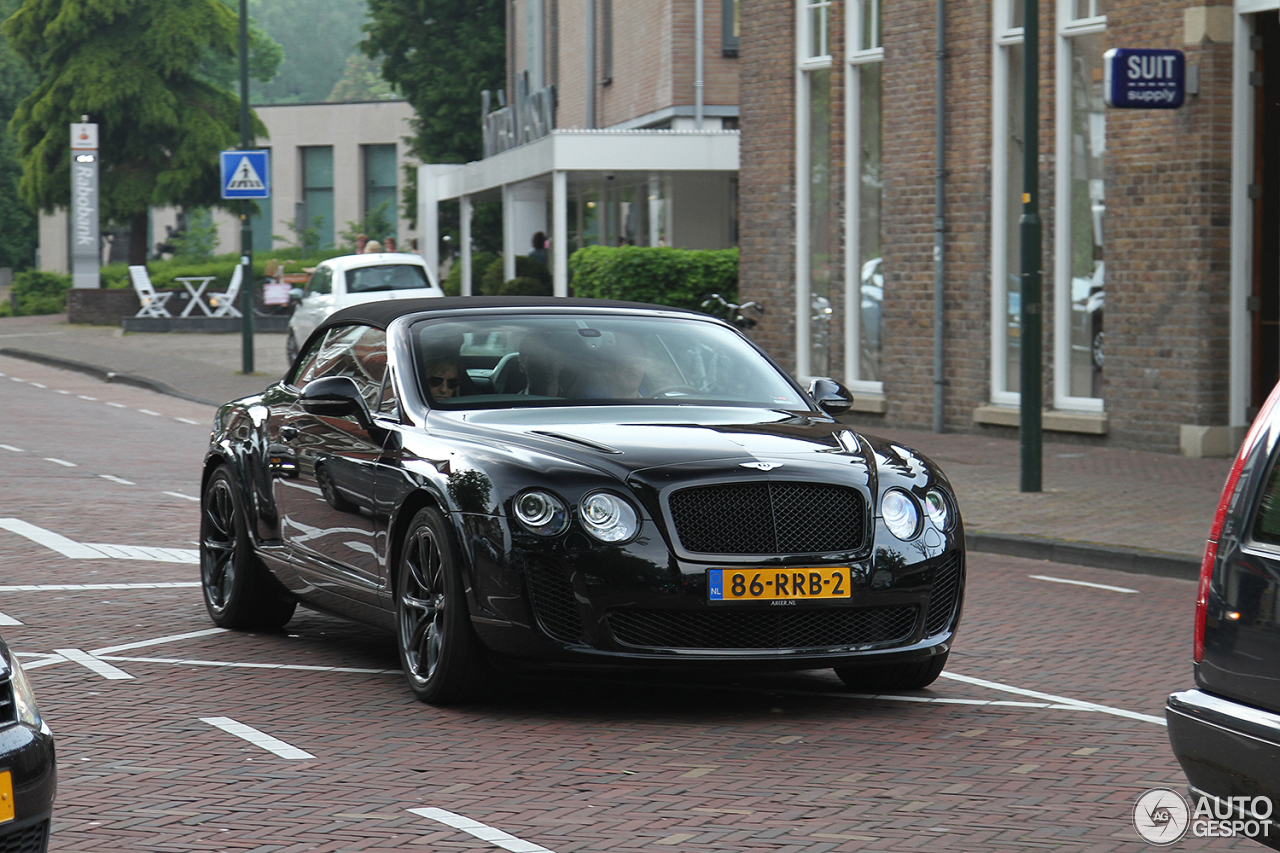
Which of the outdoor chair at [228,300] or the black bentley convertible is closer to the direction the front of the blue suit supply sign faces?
the black bentley convertible

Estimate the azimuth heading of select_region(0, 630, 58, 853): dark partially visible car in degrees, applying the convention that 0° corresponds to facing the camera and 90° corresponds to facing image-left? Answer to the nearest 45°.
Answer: approximately 315°

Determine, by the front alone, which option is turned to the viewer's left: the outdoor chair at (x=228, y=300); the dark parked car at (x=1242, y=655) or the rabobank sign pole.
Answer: the outdoor chair

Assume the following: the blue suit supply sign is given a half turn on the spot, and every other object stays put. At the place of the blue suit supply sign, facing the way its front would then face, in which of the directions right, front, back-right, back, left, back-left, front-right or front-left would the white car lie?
front-left

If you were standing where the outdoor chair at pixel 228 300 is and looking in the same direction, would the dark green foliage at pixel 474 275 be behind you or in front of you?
behind

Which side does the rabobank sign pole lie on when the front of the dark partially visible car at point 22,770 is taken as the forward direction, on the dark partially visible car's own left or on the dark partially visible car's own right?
on the dark partially visible car's own left

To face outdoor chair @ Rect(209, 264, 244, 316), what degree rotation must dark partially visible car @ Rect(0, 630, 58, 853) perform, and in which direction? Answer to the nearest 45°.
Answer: approximately 135° to its left

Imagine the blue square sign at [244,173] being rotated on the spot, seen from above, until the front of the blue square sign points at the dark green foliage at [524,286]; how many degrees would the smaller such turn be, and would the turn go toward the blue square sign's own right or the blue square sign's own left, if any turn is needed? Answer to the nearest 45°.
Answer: approximately 135° to the blue square sign's own left

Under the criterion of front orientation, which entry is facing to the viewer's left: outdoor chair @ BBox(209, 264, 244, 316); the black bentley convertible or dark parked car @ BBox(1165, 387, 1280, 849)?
the outdoor chair

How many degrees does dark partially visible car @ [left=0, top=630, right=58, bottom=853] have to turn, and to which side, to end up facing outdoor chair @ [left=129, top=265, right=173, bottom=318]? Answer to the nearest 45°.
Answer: approximately 135° to its left

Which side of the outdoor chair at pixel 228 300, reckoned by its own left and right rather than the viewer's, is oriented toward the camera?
left
